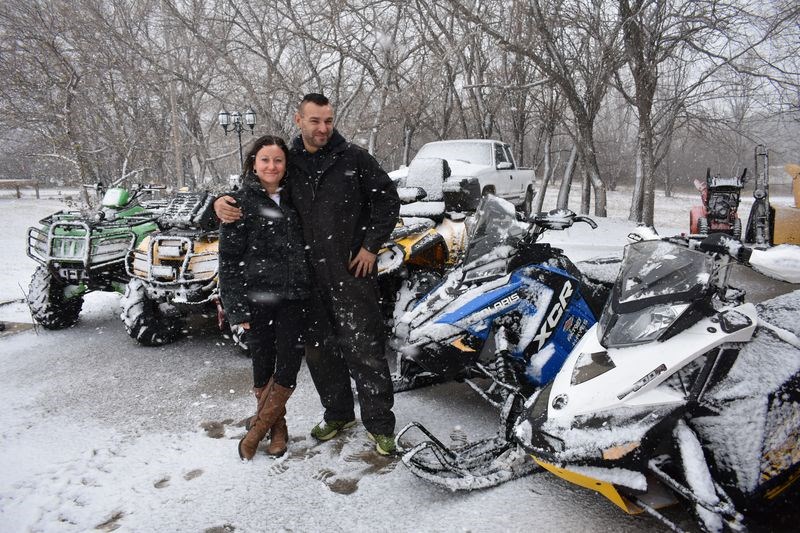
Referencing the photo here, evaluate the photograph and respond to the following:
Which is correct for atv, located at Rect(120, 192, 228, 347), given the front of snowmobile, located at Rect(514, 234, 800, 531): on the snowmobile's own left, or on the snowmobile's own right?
on the snowmobile's own right

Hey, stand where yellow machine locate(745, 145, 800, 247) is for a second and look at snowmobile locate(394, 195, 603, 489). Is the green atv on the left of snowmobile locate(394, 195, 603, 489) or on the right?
right

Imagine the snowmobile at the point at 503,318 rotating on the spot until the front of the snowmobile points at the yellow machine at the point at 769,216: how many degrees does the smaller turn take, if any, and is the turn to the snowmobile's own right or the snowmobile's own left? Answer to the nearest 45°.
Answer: approximately 180°

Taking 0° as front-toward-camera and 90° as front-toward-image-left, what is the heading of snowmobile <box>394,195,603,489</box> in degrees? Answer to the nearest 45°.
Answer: approximately 45°

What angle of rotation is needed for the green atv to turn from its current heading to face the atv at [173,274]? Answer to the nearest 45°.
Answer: approximately 90° to its left

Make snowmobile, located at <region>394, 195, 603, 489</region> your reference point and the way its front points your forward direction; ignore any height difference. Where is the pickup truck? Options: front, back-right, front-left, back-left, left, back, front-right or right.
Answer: back-right

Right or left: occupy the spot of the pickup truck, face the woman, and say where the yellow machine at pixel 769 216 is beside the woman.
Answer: left
